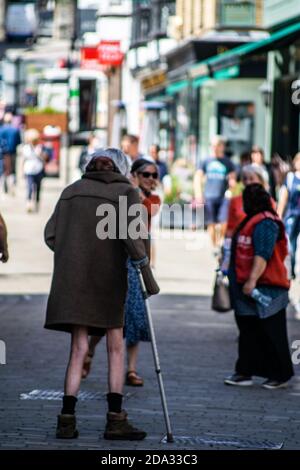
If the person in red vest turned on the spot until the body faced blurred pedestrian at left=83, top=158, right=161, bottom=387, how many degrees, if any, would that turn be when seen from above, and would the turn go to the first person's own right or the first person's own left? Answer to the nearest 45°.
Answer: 0° — they already face them

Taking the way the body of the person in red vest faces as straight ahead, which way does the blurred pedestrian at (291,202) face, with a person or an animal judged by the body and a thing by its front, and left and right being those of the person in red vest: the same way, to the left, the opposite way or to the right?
to the left

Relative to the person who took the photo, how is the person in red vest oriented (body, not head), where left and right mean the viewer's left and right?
facing to the left of the viewer

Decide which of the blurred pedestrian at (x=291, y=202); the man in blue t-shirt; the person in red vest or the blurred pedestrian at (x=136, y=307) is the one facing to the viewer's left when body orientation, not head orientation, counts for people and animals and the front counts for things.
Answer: the person in red vest

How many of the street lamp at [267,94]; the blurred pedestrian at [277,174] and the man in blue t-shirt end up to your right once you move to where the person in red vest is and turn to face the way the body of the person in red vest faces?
3

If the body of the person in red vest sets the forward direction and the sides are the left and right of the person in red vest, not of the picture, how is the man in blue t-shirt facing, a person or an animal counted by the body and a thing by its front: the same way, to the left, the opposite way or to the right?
to the left

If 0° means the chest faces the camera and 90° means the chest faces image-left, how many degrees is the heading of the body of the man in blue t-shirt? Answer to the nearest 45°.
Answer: approximately 0°

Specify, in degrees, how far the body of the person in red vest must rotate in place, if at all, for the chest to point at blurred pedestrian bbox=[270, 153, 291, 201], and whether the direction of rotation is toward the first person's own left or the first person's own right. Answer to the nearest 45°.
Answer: approximately 90° to the first person's own right

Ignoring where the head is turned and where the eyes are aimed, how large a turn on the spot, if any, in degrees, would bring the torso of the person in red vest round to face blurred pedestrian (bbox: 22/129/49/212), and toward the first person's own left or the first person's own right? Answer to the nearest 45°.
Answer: approximately 90° to the first person's own right

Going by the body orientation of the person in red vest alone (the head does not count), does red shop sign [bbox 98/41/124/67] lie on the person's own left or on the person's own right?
on the person's own right

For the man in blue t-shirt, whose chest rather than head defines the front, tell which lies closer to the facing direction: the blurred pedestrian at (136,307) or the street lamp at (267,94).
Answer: the blurred pedestrian
